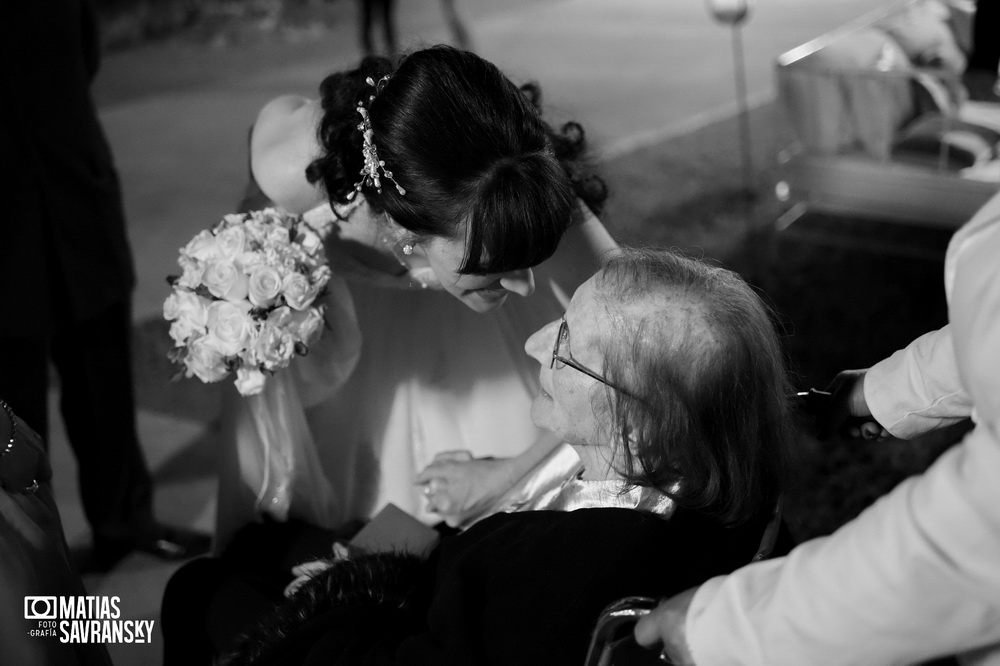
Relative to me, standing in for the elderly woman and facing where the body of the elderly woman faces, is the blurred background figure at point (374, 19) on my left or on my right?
on my right

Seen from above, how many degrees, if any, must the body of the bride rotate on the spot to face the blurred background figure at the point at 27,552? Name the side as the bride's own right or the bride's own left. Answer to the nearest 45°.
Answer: approximately 90° to the bride's own right

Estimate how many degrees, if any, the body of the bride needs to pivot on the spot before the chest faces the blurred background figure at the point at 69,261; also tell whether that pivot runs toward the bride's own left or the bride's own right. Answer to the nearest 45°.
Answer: approximately 180°

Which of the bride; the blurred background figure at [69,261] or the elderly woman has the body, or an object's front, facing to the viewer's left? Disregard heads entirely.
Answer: the elderly woman

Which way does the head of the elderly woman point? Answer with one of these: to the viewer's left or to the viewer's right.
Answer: to the viewer's left

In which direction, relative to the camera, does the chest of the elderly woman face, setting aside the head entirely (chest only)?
to the viewer's left

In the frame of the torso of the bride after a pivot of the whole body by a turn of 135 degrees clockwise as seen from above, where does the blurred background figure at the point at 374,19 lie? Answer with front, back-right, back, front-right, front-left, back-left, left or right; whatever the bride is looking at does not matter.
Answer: right

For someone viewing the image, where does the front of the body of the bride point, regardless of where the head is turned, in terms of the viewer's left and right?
facing the viewer and to the right of the viewer

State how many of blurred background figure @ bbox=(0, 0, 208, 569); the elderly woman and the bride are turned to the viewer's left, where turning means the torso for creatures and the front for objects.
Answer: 1

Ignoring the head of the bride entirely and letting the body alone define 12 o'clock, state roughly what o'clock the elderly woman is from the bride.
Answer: The elderly woman is roughly at 1 o'clock from the bride.

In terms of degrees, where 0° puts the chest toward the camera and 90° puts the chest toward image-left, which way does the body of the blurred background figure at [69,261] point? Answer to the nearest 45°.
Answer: approximately 270°

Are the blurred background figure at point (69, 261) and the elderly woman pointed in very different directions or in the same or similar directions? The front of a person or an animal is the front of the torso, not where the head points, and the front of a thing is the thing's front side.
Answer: very different directions

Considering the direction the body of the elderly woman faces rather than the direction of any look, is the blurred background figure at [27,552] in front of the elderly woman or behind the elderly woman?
in front

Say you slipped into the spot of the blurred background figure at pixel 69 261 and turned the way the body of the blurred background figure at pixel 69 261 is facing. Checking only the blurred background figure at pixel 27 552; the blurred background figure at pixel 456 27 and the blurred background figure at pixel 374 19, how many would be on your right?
1
